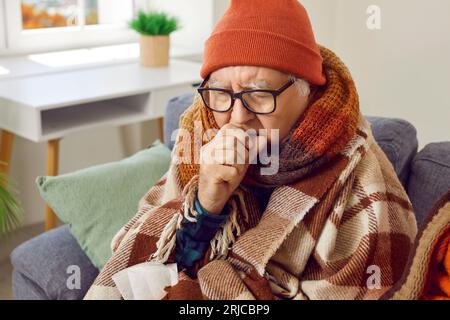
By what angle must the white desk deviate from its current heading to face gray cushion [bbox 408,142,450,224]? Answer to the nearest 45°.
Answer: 0° — it already faces it

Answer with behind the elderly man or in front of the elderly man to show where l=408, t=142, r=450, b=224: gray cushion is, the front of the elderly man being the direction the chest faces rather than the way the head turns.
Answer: behind

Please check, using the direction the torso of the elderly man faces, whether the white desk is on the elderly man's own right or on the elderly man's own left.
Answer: on the elderly man's own right

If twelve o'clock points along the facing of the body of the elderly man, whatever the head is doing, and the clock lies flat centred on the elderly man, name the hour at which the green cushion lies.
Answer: The green cushion is roughly at 3 o'clock from the elderly man.

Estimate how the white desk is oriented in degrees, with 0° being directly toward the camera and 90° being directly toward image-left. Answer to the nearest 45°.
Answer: approximately 315°

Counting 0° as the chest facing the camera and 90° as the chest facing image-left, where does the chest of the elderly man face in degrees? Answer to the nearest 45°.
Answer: approximately 45°

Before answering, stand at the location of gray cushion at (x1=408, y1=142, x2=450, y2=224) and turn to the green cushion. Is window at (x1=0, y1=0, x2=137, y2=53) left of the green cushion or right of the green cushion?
right

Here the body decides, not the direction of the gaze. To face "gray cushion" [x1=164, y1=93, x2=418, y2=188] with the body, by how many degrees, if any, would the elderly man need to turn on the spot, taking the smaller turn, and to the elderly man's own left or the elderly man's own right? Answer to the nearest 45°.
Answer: approximately 180°

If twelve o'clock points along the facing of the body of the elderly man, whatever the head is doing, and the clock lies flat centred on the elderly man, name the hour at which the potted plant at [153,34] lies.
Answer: The potted plant is roughly at 4 o'clock from the elderly man.

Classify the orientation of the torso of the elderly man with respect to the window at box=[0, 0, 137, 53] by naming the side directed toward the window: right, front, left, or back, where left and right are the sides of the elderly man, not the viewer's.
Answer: right
